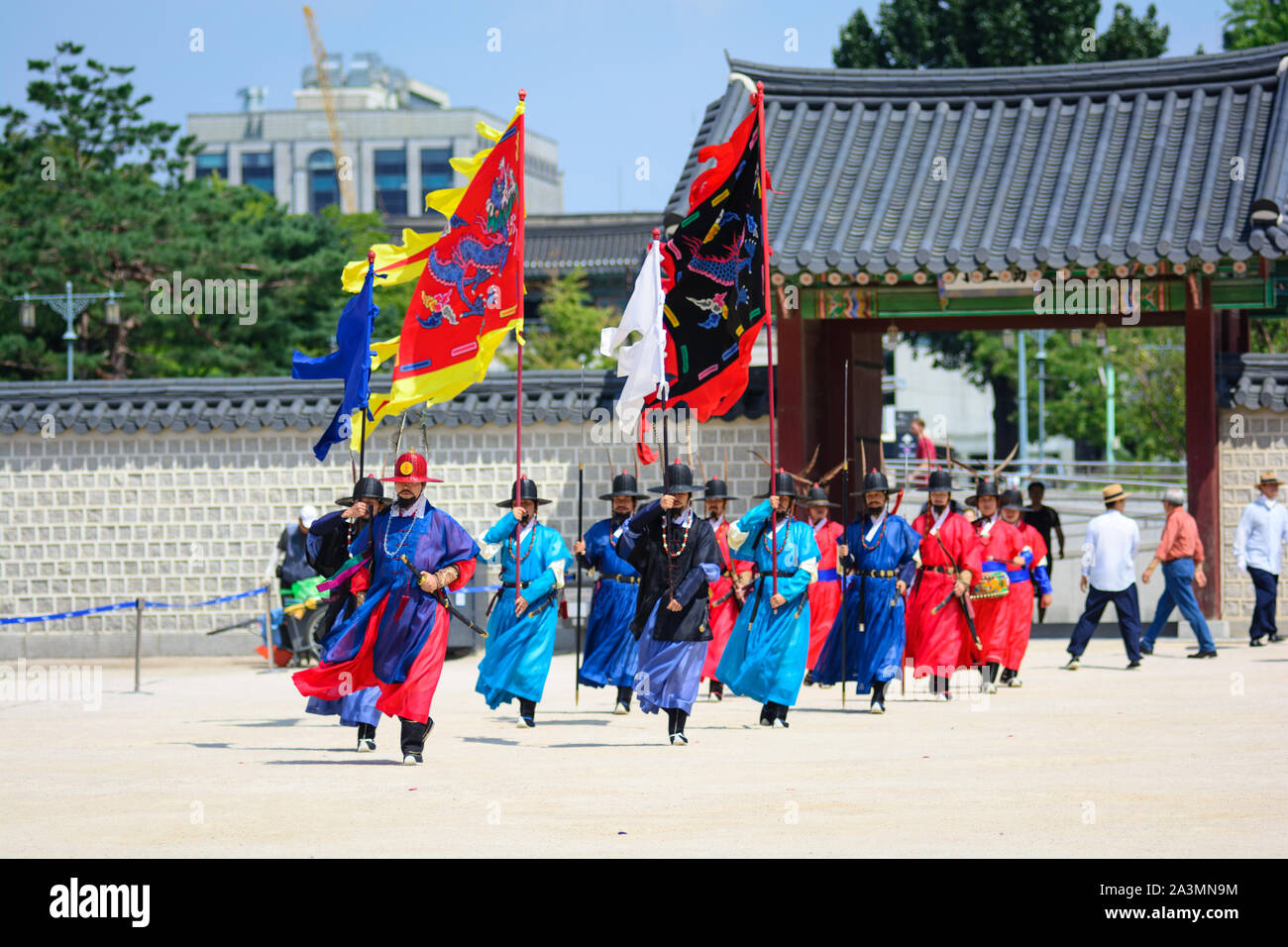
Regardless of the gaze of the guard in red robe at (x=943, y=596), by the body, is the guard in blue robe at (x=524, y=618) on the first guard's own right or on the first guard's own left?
on the first guard's own right

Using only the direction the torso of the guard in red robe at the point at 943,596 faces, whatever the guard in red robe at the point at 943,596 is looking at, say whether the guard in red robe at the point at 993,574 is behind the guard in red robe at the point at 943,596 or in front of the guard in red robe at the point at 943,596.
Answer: behind

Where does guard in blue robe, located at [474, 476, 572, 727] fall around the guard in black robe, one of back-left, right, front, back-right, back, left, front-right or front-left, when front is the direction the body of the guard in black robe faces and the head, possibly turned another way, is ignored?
back-right

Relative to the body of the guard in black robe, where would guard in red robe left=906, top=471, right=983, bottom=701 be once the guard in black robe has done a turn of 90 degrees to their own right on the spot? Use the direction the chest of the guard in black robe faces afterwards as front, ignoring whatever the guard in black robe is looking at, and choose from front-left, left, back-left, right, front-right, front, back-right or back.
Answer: back-right

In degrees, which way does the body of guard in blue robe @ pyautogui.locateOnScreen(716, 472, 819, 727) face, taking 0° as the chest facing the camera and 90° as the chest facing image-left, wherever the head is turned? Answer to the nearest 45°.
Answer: approximately 0°

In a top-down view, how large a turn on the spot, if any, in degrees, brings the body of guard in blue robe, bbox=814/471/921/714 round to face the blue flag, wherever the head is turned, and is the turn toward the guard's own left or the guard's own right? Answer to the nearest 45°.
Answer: approximately 45° to the guard's own right

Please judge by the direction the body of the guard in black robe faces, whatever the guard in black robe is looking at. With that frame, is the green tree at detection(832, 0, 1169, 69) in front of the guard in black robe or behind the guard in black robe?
behind

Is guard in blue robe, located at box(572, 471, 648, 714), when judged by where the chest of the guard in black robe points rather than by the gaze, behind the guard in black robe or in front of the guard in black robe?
behind

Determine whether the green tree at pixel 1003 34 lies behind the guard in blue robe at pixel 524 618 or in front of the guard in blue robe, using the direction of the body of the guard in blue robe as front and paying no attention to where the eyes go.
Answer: behind

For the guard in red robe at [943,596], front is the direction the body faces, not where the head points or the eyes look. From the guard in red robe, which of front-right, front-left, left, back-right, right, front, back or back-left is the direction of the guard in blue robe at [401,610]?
front-right

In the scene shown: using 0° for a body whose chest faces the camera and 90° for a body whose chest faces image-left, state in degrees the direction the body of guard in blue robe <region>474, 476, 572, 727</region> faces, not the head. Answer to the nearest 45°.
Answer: approximately 0°

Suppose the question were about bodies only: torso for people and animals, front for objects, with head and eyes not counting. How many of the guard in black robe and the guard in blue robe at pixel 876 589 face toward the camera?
2
